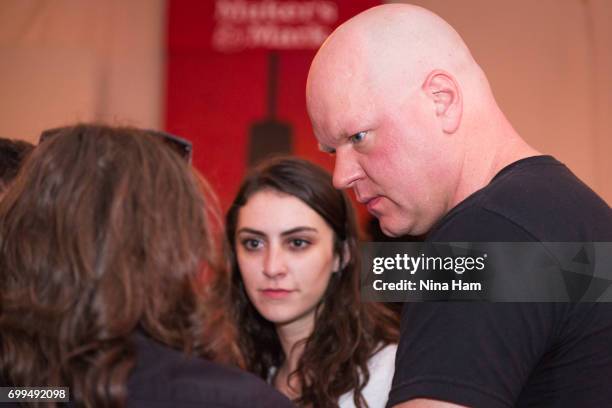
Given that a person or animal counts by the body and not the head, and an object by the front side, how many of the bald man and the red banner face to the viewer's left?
1

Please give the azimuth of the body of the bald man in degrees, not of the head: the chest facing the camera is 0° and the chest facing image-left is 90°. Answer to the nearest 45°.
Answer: approximately 90°

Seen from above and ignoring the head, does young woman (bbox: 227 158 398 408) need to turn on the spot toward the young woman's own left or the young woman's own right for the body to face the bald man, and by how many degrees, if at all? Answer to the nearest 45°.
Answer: approximately 45° to the young woman's own left

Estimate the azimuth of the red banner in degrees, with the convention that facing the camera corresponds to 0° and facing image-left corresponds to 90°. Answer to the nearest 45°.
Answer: approximately 0°

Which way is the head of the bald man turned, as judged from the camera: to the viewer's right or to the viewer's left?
to the viewer's left

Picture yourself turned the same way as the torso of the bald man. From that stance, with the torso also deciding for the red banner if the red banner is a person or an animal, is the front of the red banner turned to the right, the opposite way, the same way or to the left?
to the left

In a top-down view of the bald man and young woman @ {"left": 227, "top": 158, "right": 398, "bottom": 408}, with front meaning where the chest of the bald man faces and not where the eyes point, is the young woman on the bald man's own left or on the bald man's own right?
on the bald man's own right

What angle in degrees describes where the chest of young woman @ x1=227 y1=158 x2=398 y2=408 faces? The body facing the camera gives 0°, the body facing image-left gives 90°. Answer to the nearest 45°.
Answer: approximately 45°
